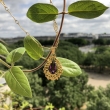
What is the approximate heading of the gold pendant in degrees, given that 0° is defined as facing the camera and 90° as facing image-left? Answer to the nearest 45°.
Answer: approximately 0°
